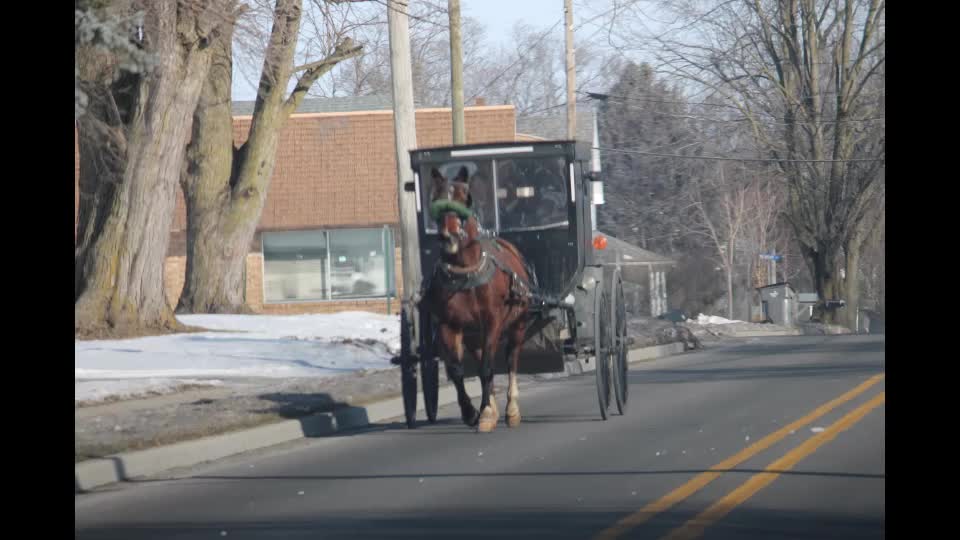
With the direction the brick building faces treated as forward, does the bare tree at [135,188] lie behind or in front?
in front

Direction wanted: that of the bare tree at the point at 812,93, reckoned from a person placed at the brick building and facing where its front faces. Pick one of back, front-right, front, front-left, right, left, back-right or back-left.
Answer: left

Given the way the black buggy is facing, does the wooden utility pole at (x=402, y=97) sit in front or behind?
behind

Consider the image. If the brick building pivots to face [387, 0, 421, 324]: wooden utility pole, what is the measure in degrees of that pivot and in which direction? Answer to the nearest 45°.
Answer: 0° — it already faces it

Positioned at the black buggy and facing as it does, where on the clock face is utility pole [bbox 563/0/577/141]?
The utility pole is roughly at 6 o'clock from the black buggy.

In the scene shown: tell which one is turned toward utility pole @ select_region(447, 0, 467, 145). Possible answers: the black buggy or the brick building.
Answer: the brick building

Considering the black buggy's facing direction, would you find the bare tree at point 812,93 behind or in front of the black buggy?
behind

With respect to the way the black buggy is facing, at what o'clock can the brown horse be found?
The brown horse is roughly at 1 o'clock from the black buggy.

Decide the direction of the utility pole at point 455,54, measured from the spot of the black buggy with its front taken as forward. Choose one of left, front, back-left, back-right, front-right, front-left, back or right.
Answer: back

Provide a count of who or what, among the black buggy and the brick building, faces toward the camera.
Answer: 2

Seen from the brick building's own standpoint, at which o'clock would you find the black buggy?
The black buggy is roughly at 12 o'clock from the brick building.
